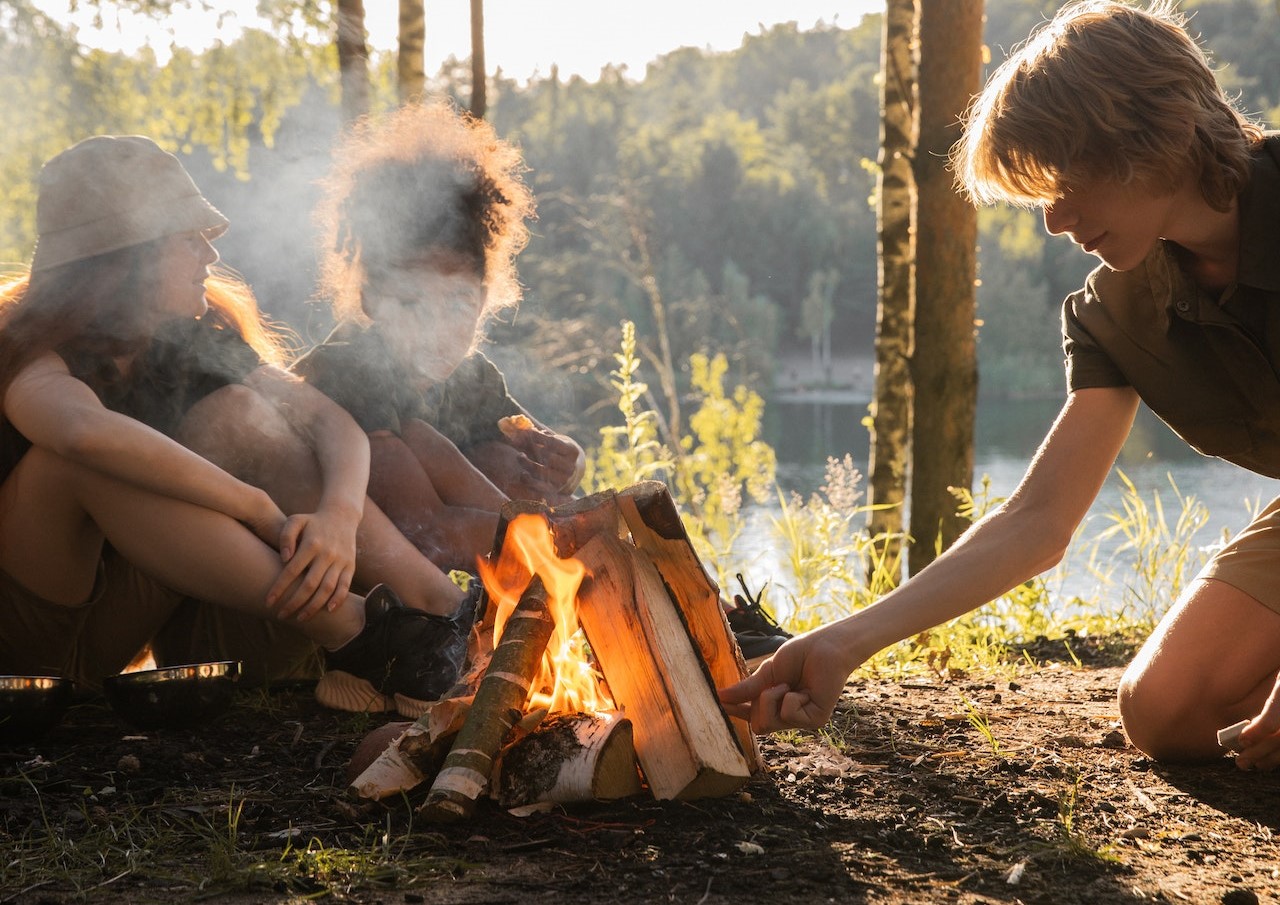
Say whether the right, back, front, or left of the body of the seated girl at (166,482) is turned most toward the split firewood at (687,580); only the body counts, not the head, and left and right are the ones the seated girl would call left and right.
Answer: front

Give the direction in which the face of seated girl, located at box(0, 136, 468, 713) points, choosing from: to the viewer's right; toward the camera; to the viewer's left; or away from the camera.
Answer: to the viewer's right

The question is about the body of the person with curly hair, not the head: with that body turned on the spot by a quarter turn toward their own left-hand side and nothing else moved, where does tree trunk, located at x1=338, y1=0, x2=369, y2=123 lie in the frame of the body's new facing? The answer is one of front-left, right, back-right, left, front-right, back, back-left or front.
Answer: front-left

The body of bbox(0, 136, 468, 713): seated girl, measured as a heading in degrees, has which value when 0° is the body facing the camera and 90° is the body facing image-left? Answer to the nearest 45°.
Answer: approximately 315°

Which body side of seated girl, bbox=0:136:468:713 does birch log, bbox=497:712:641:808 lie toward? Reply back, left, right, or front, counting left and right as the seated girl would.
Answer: front

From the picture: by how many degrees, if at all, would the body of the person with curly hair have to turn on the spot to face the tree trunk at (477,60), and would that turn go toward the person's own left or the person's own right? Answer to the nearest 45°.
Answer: approximately 135° to the person's own left

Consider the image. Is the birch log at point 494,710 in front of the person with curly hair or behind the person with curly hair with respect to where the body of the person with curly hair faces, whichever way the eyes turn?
in front

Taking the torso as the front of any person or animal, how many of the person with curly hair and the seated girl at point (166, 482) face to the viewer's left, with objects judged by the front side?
0

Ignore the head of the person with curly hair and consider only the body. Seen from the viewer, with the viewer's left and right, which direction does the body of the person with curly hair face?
facing the viewer and to the right of the viewer

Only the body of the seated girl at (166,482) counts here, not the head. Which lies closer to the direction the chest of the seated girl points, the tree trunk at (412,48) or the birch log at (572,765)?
the birch log
